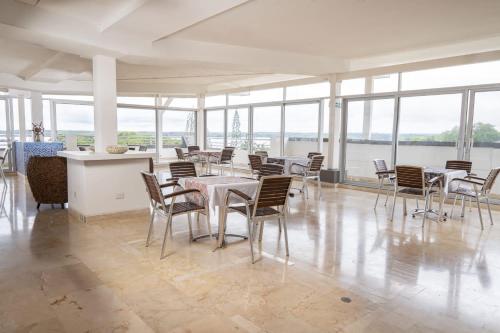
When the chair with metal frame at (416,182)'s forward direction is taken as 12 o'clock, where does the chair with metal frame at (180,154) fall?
the chair with metal frame at (180,154) is roughly at 8 o'clock from the chair with metal frame at (416,182).

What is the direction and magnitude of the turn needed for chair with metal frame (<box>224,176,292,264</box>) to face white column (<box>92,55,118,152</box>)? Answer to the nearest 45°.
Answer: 0° — it already faces it

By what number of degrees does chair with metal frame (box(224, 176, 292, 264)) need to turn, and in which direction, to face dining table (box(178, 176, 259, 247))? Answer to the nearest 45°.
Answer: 0° — it already faces it

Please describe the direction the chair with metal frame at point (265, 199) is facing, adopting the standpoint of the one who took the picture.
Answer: facing away from the viewer and to the left of the viewer

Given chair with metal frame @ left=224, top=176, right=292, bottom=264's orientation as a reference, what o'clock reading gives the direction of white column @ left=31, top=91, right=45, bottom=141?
The white column is roughly at 12 o'clock from the chair with metal frame.

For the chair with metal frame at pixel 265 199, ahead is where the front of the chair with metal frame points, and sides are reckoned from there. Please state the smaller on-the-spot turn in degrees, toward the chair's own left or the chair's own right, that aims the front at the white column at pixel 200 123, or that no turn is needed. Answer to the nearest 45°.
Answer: approximately 45° to the chair's own right

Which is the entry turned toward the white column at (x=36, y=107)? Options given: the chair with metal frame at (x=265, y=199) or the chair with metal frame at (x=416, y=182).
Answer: the chair with metal frame at (x=265, y=199)

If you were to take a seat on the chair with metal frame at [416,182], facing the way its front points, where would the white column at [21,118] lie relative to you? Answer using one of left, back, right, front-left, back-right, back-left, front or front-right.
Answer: back-left

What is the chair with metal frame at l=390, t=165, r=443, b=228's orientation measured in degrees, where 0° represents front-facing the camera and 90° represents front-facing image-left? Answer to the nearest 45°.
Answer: approximately 225°

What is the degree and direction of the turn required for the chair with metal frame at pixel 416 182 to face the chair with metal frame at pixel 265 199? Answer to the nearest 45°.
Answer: approximately 180°

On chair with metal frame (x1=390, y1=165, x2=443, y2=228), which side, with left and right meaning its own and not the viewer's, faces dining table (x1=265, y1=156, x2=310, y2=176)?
left

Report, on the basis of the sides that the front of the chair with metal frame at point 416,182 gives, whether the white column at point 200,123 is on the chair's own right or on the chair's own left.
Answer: on the chair's own left

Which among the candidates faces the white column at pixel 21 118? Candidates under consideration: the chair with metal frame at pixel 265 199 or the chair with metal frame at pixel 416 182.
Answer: the chair with metal frame at pixel 265 199

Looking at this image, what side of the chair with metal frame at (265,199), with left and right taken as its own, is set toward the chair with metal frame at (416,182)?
right
